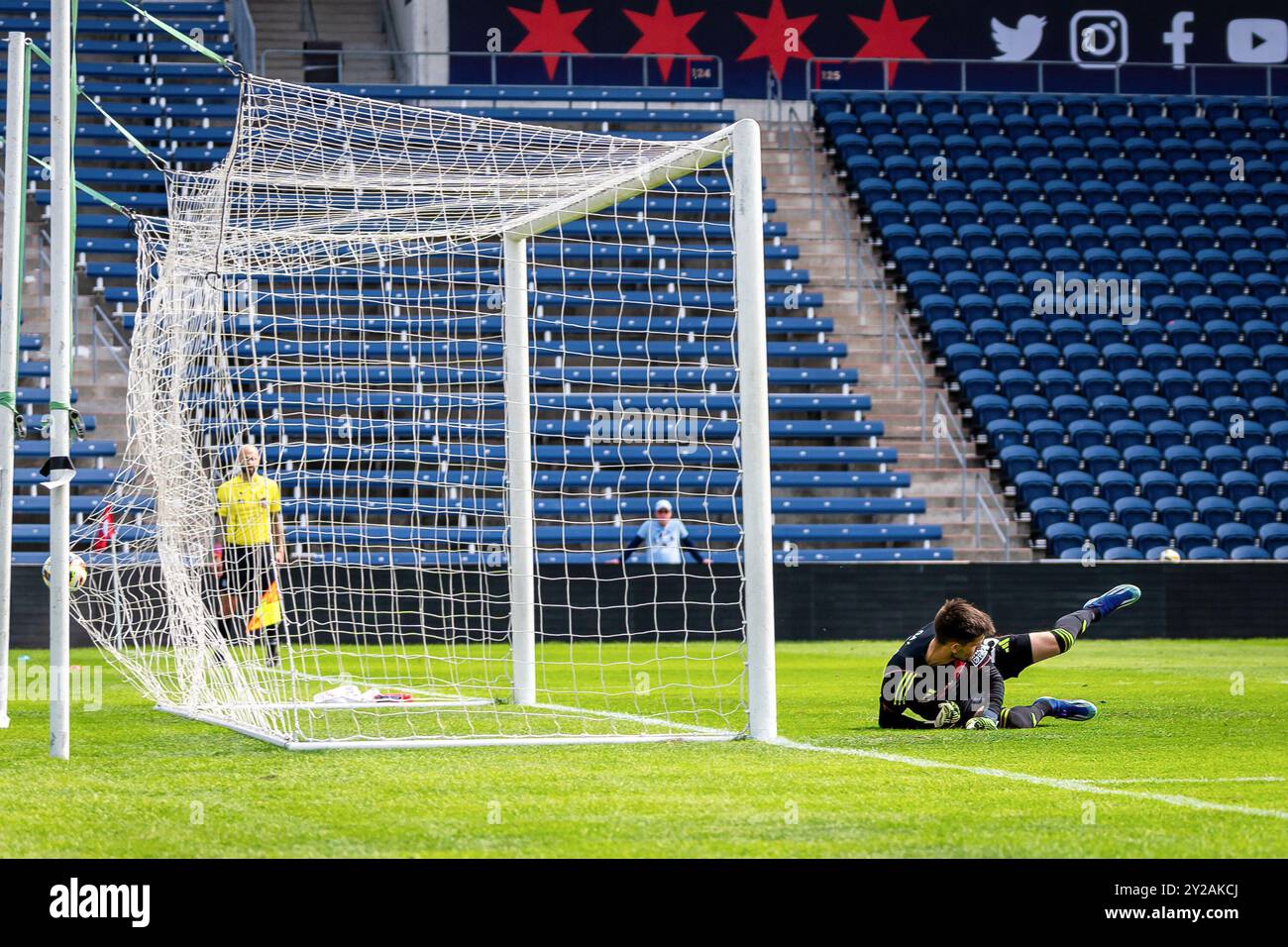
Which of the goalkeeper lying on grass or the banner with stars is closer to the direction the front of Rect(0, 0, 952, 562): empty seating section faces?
the goalkeeper lying on grass

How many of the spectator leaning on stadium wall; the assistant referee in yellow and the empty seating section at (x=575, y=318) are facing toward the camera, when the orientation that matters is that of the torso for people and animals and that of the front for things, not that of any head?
3

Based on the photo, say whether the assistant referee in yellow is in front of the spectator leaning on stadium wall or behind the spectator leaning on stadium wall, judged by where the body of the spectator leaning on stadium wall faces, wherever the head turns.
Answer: in front

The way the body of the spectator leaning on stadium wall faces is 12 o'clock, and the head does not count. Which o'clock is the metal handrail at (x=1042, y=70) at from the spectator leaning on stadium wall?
The metal handrail is roughly at 7 o'clock from the spectator leaning on stadium wall.

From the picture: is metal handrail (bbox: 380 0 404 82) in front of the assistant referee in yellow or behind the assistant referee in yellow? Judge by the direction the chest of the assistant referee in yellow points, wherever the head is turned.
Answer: behind

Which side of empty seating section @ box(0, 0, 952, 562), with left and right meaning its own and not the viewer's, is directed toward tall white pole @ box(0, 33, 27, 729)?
front

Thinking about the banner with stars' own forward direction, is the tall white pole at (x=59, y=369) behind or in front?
in front

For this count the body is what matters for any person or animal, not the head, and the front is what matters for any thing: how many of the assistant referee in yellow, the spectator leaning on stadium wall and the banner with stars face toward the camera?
3
